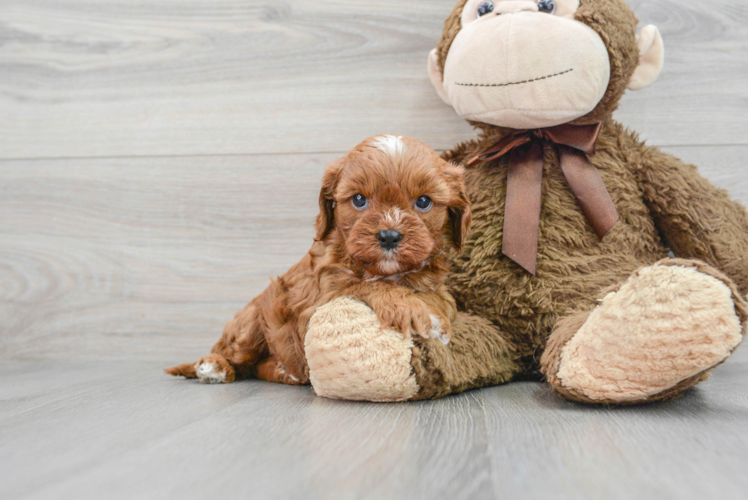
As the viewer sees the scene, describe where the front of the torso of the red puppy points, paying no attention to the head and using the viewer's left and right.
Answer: facing the viewer and to the right of the viewer
